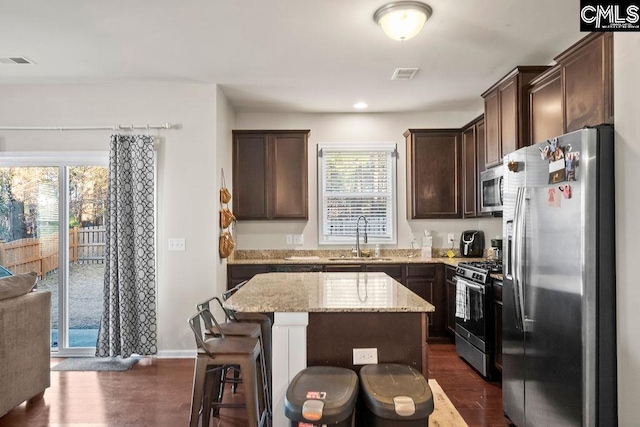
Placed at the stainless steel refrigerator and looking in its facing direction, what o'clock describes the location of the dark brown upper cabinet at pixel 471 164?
The dark brown upper cabinet is roughly at 4 o'clock from the stainless steel refrigerator.

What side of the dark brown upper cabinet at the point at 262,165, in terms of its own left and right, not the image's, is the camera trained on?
front

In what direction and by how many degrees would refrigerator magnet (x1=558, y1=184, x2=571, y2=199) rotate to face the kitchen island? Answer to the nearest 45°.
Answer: approximately 45° to its right

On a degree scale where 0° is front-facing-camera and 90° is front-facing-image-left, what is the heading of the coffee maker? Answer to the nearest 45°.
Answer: approximately 45°

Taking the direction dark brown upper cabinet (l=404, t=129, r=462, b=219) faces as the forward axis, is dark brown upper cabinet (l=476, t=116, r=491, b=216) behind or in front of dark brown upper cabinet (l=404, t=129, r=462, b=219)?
in front

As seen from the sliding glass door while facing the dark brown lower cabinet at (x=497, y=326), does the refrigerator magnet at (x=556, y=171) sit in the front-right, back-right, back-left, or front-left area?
front-right

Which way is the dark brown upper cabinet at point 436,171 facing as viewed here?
toward the camera

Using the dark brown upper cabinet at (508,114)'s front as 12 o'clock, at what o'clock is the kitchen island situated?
The kitchen island is roughly at 11 o'clock from the dark brown upper cabinet.

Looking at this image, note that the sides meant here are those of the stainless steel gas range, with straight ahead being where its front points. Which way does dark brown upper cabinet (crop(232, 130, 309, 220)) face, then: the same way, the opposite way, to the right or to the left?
to the left

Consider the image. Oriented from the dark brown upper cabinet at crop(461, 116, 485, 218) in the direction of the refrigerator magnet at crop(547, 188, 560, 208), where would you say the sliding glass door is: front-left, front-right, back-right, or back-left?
front-right

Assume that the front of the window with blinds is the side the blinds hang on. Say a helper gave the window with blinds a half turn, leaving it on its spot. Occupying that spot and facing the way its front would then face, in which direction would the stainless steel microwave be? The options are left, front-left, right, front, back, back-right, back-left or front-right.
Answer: back-right

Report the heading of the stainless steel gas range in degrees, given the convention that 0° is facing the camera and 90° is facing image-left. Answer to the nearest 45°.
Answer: approximately 45°
